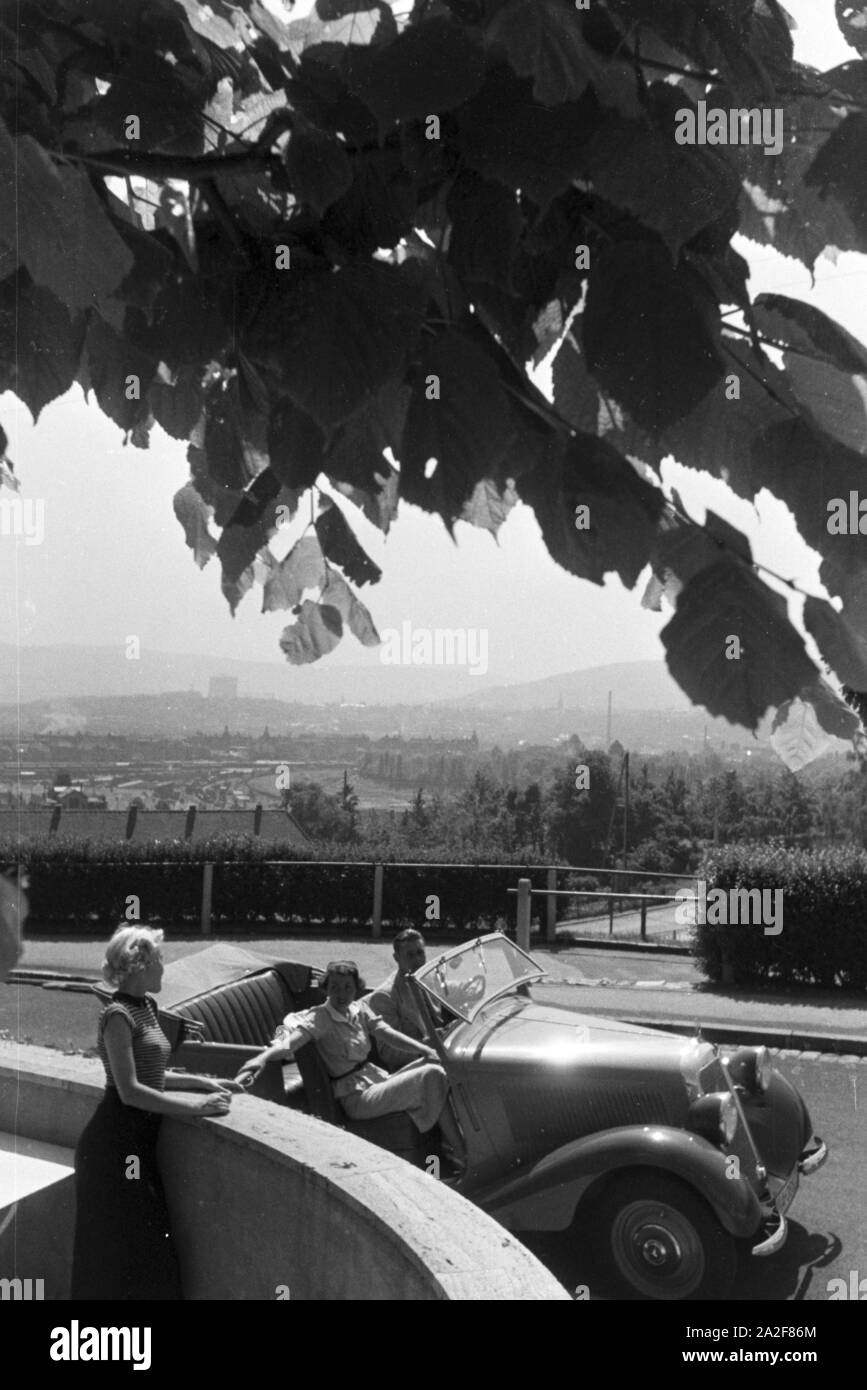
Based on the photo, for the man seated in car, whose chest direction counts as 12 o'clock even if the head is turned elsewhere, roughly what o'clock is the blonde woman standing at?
The blonde woman standing is roughly at 2 o'clock from the man seated in car.

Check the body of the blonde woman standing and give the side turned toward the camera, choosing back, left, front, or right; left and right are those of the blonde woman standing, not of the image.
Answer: right

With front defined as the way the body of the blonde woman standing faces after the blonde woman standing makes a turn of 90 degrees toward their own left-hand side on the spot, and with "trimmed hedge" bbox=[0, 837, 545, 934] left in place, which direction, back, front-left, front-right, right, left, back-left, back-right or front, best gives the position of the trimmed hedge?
front

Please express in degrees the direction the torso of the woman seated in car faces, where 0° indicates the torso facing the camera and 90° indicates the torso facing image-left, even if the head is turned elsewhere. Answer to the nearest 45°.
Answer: approximately 315°

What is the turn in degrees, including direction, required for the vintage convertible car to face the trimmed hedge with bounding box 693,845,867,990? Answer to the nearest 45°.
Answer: approximately 135° to its left

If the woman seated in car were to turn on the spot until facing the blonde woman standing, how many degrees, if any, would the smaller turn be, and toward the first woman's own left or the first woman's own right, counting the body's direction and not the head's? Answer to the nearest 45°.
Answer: approximately 45° to the first woman's own right

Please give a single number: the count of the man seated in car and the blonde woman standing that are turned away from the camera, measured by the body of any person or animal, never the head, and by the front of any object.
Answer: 0

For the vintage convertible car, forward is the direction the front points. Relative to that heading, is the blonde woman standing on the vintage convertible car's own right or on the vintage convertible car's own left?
on the vintage convertible car's own right

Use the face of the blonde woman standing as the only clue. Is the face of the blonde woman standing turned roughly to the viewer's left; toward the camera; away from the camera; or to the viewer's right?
to the viewer's right

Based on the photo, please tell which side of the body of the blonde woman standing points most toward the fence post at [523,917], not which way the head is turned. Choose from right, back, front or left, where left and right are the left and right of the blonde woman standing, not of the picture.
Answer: left

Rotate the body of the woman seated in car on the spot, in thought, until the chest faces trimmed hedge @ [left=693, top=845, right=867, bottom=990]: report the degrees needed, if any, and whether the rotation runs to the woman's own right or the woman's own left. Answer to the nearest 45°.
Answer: approximately 90° to the woman's own left

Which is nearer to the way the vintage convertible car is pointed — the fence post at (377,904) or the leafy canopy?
the leafy canopy
